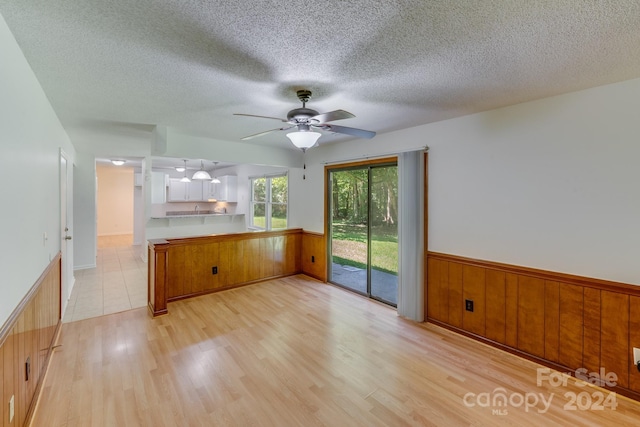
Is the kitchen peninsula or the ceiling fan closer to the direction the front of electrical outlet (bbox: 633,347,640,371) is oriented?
the ceiling fan

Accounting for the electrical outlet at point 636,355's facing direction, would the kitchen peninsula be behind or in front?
in front

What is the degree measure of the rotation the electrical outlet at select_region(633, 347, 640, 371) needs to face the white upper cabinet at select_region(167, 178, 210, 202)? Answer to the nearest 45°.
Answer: approximately 45° to its right

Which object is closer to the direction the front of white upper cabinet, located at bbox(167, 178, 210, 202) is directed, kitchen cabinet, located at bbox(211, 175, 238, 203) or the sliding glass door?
the sliding glass door

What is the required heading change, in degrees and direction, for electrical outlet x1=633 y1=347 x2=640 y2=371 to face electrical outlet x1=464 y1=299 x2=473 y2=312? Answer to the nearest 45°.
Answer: approximately 45° to its right

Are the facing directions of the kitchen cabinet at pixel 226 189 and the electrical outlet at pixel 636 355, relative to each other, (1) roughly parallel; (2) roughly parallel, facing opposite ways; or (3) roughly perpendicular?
roughly perpendicular

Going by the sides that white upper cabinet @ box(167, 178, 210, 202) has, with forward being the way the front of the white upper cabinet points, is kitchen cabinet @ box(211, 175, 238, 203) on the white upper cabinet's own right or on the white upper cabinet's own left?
on the white upper cabinet's own left

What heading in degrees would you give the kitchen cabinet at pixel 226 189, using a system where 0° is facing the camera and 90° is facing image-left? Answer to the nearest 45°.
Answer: approximately 0°

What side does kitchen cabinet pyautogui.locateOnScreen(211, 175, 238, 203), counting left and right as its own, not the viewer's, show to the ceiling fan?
front

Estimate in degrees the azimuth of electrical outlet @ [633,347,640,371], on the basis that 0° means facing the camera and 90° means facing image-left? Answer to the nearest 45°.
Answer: approximately 45°

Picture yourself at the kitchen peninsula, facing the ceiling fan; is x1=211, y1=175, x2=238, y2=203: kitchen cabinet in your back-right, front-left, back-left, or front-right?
back-left

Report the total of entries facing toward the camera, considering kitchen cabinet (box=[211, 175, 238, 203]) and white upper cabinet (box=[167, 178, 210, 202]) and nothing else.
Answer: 2

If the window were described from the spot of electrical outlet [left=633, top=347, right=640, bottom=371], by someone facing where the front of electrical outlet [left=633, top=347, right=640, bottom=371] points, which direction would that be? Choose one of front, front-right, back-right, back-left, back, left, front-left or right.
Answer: front-right

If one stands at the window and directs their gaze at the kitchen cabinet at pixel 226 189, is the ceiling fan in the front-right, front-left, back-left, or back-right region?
back-left
